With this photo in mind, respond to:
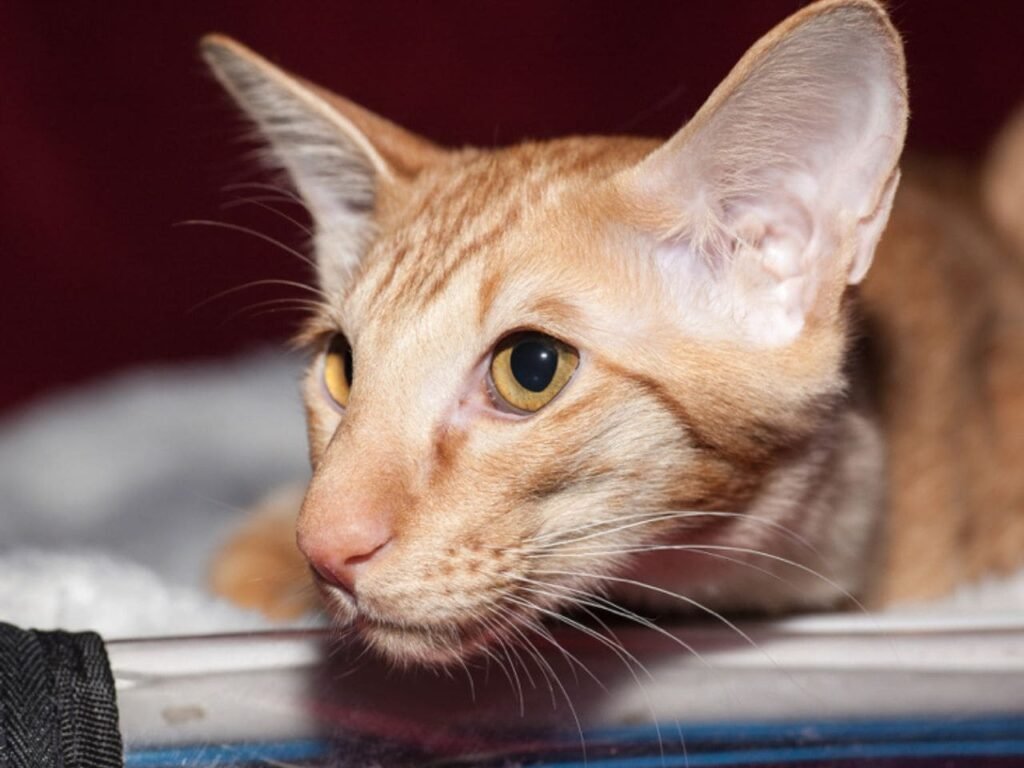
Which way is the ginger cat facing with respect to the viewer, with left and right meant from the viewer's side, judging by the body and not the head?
facing the viewer and to the left of the viewer
